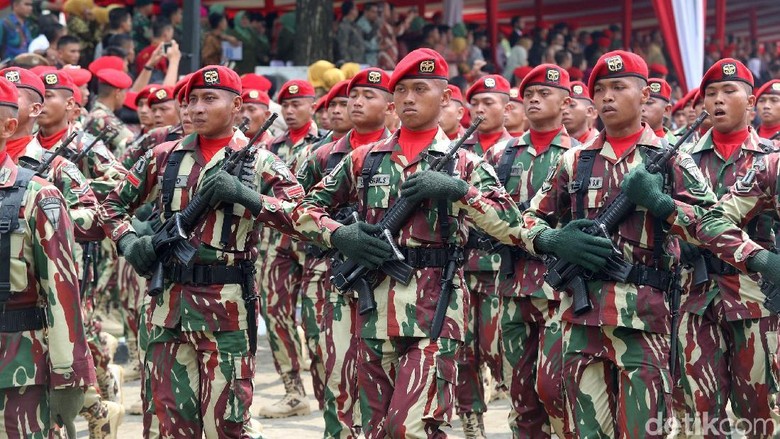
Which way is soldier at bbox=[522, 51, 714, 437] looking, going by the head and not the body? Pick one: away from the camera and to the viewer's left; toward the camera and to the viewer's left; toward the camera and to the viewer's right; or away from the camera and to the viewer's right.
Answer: toward the camera and to the viewer's left

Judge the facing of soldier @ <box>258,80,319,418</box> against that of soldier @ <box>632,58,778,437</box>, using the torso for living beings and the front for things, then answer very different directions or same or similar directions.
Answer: same or similar directions

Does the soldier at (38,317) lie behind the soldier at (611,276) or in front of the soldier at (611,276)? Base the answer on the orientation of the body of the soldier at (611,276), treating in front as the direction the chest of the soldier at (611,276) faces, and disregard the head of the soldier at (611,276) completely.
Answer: in front

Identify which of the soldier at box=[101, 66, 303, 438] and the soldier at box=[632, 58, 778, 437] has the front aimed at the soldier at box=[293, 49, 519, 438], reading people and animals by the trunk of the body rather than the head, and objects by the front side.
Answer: the soldier at box=[632, 58, 778, 437]

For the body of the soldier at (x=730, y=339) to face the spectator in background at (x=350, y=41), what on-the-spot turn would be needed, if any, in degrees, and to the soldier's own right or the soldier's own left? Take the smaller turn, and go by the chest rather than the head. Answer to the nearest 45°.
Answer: approximately 90° to the soldier's own right

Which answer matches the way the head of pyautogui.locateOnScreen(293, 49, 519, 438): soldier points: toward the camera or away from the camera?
toward the camera

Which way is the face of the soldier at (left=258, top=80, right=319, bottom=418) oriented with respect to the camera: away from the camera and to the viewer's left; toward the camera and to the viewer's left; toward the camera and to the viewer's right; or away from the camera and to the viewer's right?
toward the camera and to the viewer's left

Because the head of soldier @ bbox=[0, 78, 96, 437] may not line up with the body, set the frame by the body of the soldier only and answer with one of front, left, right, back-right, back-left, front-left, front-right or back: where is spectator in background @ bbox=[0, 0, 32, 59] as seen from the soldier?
back-right

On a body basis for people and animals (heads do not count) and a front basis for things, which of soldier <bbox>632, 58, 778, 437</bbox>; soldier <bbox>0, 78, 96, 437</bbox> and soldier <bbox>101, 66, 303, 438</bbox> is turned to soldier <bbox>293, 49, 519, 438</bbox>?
soldier <bbox>632, 58, 778, 437</bbox>

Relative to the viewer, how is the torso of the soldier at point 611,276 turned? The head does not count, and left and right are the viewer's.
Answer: facing the viewer and to the left of the viewer

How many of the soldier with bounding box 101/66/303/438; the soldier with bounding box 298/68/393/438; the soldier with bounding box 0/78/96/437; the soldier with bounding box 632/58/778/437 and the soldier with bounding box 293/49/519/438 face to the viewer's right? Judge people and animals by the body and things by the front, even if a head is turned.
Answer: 0

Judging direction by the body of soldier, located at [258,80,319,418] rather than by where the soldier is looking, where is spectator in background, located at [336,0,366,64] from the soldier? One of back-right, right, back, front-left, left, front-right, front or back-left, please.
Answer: back-right

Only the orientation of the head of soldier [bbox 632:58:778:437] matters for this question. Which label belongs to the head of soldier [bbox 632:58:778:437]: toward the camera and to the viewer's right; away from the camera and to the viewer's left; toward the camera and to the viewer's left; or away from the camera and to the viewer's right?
toward the camera and to the viewer's left

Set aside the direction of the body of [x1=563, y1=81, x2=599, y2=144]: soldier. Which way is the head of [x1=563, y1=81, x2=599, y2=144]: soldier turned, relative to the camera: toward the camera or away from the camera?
toward the camera

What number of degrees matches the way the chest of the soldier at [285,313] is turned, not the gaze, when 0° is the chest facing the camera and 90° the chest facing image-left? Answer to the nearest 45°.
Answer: approximately 45°

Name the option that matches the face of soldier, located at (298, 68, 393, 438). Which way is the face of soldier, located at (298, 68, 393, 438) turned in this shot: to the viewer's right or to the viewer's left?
to the viewer's left

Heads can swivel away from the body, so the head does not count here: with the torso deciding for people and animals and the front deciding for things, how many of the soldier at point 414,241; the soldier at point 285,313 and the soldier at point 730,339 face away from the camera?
0

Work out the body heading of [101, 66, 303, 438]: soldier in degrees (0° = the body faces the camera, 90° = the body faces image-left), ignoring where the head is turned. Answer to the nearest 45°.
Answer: approximately 45°

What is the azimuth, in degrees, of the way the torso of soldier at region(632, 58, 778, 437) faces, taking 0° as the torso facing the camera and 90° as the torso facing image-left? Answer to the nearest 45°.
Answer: approximately 45°

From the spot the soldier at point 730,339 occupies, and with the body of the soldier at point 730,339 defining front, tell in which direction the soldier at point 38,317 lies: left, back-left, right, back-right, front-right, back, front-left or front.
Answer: front
